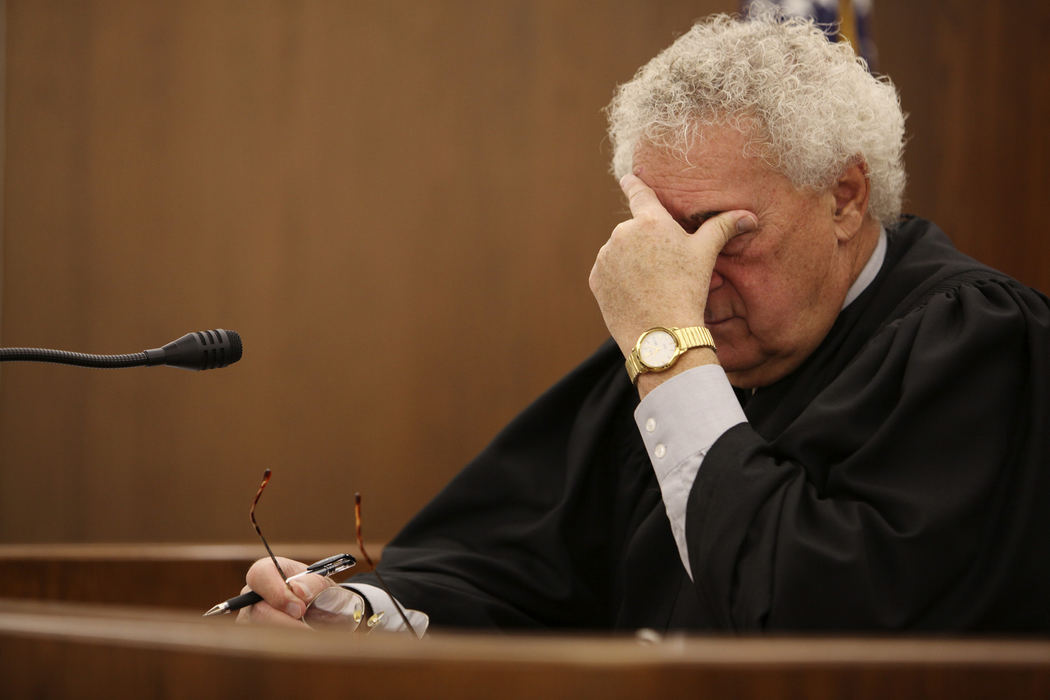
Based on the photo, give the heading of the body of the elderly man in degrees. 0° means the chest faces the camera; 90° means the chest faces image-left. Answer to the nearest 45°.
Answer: approximately 45°

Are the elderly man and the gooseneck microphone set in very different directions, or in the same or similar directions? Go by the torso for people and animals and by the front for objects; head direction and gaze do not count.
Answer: very different directions

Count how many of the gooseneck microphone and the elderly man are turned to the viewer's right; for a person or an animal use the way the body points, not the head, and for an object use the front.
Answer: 1

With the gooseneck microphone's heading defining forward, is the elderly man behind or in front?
in front

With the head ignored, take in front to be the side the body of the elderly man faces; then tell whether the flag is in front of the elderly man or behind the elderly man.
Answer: behind

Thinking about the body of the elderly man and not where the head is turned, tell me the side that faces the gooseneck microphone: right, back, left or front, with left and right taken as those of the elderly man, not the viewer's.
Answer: front

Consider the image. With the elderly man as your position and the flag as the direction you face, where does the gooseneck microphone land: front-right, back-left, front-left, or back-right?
back-left

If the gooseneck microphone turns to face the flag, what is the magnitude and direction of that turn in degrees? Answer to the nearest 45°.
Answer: approximately 45° to its left

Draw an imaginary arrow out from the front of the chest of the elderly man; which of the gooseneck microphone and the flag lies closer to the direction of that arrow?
the gooseneck microphone

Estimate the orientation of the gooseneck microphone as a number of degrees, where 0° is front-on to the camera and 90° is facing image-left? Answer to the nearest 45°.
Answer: approximately 270°

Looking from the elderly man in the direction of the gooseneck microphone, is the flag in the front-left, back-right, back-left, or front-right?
back-right
